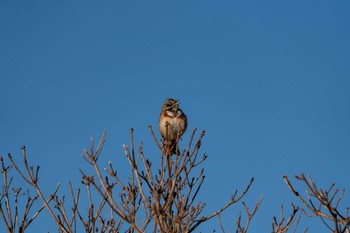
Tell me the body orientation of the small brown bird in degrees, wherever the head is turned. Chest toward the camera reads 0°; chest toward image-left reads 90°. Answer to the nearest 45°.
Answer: approximately 0°
